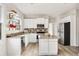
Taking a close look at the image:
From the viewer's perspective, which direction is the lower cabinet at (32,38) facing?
toward the camera

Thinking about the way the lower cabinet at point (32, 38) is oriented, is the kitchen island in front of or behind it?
in front

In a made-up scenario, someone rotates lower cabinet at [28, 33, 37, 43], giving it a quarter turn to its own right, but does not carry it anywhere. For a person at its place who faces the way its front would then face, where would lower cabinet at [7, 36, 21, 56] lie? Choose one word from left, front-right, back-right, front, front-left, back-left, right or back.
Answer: left
